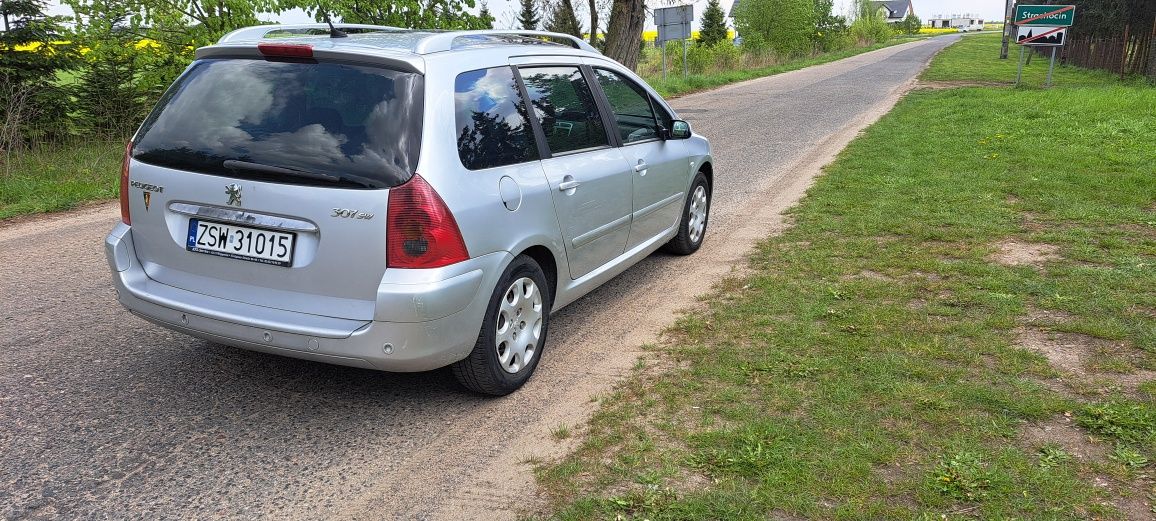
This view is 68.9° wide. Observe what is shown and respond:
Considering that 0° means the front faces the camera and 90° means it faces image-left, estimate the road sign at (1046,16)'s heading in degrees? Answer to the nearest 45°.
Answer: approximately 0°

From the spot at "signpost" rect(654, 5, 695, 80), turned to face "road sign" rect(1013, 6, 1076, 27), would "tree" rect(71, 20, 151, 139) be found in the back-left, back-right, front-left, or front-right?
back-right

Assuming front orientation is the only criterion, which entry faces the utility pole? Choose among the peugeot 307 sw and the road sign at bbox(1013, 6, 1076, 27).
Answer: the peugeot 307 sw

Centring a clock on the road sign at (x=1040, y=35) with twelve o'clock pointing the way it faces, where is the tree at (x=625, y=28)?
The tree is roughly at 2 o'clock from the road sign.

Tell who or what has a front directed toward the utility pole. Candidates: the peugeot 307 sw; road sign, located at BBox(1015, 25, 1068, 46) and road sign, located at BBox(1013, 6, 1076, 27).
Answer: the peugeot 307 sw

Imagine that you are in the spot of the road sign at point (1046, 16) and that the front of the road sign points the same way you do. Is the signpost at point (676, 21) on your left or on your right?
on your right

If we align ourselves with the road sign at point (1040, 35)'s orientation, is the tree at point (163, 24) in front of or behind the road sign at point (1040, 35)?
in front

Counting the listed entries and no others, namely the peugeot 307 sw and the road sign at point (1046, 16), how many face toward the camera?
1

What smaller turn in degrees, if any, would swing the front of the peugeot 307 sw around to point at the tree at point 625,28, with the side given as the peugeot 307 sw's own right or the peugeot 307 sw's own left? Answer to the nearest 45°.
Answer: approximately 45° to the peugeot 307 sw's own left

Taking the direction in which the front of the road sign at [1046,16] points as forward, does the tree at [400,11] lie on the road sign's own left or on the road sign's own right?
on the road sign's own right

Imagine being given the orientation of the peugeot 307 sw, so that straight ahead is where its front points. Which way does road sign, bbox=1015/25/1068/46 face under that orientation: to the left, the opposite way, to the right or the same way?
the opposite way

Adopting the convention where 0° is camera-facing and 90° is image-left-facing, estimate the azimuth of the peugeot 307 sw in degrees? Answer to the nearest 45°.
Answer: approximately 225°
